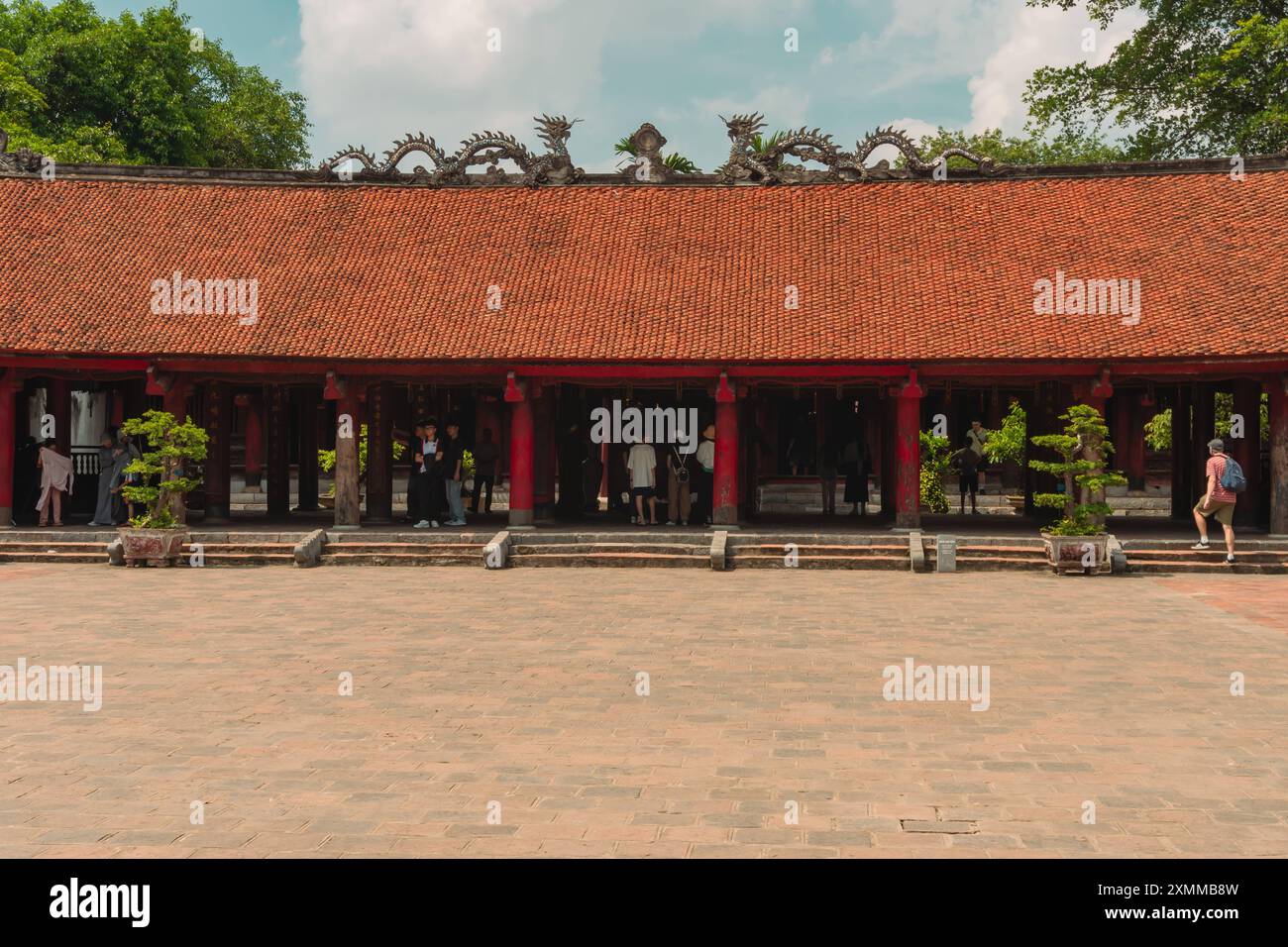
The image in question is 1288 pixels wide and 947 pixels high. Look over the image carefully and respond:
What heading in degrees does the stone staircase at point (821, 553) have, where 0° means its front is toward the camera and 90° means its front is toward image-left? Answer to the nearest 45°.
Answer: approximately 0°

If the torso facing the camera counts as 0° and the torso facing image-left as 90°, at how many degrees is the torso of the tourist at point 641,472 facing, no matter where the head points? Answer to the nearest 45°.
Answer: approximately 180°

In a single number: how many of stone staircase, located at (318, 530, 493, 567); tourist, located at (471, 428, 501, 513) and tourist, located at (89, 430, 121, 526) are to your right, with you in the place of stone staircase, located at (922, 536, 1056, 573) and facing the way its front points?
3

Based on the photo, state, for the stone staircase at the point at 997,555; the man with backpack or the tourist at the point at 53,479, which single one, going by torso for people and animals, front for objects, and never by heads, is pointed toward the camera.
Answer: the stone staircase

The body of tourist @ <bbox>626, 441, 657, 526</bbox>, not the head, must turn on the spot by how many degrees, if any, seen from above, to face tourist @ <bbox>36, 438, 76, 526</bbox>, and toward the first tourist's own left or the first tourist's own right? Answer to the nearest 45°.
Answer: approximately 90° to the first tourist's own left

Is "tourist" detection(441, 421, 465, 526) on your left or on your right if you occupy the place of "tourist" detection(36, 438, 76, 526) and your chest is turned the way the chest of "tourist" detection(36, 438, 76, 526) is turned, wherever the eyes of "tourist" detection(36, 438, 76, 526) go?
on your right

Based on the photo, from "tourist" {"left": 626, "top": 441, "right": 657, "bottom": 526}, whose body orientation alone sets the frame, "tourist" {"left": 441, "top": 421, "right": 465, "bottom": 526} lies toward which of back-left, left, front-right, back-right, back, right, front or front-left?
left

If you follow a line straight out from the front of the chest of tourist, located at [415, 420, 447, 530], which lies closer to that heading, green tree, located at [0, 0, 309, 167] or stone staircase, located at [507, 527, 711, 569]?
the stone staircase

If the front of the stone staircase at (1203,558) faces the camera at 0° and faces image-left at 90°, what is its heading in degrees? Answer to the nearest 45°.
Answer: approximately 0°

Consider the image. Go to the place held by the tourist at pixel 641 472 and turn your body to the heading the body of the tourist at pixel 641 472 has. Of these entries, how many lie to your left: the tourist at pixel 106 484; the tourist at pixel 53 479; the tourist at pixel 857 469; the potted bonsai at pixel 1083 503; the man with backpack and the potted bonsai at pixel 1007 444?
2
